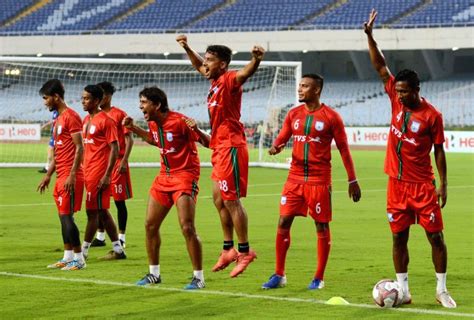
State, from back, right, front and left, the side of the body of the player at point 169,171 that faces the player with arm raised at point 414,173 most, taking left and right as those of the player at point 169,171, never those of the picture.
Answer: left

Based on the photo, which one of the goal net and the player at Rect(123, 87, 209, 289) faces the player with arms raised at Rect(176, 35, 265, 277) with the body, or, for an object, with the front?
the goal net

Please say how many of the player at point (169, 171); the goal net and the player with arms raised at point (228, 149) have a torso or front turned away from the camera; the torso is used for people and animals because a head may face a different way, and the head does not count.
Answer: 0

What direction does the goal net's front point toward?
toward the camera

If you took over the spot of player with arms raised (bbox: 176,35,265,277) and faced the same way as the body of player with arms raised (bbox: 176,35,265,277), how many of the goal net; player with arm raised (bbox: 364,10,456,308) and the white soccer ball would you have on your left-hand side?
2

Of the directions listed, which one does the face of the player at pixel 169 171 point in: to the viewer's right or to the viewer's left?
to the viewer's left

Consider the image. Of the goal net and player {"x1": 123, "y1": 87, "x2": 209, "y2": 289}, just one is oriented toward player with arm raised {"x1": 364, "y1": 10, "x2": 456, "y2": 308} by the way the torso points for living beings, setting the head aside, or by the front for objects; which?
the goal net

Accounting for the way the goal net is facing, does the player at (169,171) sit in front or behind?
in front

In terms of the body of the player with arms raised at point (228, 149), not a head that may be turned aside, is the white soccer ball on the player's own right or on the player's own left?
on the player's own left

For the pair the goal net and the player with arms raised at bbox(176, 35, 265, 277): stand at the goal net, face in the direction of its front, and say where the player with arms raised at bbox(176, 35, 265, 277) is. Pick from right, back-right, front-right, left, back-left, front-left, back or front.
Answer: front

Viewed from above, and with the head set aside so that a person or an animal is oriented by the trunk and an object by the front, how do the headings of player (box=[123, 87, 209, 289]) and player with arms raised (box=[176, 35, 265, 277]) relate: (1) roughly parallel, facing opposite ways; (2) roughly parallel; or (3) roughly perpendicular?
roughly parallel

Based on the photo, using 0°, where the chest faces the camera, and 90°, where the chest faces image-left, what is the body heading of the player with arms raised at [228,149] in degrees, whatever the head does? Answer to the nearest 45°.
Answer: approximately 45°

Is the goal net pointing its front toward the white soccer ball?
yes

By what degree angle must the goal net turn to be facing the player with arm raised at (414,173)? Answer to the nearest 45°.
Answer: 0° — it already faces them
